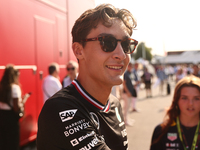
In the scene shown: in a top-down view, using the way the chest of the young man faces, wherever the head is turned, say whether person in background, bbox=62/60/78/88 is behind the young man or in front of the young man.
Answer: behind

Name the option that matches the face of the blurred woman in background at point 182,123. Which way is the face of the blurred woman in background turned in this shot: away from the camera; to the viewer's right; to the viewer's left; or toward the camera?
toward the camera

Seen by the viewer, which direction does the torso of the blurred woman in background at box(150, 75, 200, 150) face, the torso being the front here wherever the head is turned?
toward the camera

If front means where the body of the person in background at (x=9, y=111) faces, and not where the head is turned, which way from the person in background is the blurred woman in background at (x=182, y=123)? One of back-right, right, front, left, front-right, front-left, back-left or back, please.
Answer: right

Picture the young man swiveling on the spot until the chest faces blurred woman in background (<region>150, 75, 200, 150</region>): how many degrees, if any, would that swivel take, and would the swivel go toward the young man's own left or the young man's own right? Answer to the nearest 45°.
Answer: approximately 90° to the young man's own left

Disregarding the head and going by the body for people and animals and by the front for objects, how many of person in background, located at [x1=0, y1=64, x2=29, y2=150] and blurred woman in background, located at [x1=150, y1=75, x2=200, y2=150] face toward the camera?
1

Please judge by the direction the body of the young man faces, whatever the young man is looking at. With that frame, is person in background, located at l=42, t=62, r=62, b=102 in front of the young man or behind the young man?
behind

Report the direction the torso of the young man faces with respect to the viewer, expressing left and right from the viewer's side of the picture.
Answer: facing the viewer and to the right of the viewer

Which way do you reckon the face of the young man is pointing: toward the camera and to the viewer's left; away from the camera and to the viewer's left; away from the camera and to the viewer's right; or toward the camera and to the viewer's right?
toward the camera and to the viewer's right

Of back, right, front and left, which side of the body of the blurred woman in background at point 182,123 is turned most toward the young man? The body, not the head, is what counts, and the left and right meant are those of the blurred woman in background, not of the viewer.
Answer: front

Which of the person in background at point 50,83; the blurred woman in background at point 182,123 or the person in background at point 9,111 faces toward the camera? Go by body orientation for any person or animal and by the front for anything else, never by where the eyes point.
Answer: the blurred woman in background

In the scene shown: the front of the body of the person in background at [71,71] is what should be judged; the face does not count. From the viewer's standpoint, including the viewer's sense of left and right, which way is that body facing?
facing the viewer and to the left of the viewer
